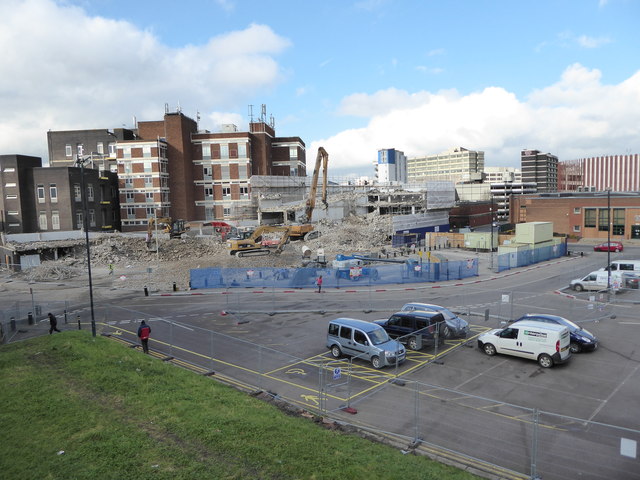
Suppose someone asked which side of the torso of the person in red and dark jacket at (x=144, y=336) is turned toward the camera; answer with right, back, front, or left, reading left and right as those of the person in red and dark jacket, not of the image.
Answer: back

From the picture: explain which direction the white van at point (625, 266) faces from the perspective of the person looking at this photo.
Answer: facing to the left of the viewer

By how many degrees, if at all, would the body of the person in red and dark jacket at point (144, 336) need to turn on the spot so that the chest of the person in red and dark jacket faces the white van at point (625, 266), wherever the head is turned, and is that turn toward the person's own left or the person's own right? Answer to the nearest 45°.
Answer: approximately 90° to the person's own right

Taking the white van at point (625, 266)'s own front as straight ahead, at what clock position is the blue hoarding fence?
The blue hoarding fence is roughly at 11 o'clock from the white van.

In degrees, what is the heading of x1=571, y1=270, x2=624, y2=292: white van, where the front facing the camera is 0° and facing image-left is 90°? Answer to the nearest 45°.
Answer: approximately 90°

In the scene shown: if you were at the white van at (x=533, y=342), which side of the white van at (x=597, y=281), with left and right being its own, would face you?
left
